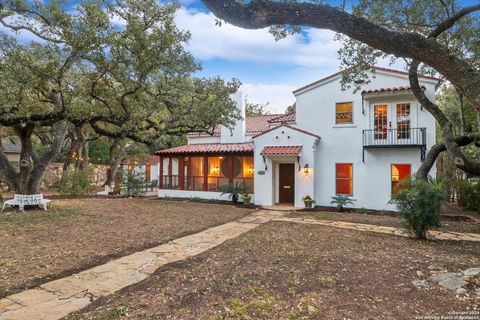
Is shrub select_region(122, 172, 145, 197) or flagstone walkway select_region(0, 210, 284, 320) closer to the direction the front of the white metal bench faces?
the flagstone walkway

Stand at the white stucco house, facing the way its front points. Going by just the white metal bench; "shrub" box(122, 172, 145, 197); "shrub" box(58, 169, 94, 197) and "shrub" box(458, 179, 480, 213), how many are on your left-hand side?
1

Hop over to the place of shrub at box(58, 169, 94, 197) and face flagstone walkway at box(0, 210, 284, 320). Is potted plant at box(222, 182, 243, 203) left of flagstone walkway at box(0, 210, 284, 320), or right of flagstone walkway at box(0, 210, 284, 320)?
left

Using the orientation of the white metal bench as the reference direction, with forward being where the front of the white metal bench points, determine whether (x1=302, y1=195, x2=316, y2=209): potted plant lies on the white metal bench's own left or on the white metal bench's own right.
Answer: on the white metal bench's own left

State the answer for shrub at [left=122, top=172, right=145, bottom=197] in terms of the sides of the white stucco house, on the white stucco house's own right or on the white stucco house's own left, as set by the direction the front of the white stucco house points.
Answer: on the white stucco house's own right

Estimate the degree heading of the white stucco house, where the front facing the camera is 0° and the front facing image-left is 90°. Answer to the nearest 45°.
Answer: approximately 0°

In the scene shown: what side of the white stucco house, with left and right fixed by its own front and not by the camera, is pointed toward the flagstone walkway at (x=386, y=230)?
front

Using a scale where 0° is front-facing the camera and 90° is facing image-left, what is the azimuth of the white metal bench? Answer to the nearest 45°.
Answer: approximately 0°

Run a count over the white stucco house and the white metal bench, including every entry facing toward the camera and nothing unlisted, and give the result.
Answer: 2
